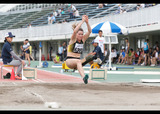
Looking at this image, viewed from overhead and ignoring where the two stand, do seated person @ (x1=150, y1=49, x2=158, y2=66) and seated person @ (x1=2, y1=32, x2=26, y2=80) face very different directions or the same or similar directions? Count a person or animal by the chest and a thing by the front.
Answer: very different directions

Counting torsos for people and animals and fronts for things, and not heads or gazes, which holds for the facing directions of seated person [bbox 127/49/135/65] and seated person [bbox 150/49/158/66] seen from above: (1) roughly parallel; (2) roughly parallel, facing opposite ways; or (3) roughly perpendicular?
roughly parallel

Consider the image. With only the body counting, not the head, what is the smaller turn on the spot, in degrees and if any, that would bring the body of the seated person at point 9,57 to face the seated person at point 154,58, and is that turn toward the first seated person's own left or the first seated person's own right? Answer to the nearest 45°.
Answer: approximately 45° to the first seated person's own left

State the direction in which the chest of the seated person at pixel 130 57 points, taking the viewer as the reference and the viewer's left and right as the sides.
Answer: facing the viewer and to the left of the viewer

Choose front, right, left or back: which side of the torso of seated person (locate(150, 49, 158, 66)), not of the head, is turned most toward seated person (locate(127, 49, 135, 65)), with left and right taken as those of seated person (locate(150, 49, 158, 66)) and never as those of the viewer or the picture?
right

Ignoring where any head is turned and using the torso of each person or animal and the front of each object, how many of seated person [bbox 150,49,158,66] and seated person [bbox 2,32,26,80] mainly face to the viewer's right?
1

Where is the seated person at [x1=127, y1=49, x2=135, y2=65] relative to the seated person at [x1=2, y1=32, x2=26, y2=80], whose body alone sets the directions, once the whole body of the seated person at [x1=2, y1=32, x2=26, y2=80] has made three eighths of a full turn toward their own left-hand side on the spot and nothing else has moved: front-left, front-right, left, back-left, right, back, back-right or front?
right

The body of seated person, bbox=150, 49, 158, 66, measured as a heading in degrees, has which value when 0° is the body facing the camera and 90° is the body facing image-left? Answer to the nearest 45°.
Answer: approximately 45°

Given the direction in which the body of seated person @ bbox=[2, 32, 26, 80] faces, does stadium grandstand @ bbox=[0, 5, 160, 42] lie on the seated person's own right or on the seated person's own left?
on the seated person's own left

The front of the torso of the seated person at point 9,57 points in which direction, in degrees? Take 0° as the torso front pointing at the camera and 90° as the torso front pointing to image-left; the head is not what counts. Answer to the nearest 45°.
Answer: approximately 270°
